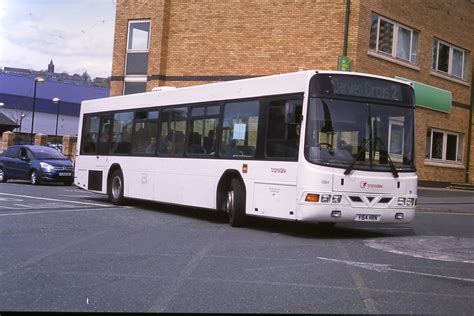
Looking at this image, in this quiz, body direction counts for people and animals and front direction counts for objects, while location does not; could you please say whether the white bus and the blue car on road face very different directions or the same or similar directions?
same or similar directions

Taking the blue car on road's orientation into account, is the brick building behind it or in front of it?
in front

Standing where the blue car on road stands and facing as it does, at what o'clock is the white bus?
The white bus is roughly at 1 o'clock from the blue car on road.

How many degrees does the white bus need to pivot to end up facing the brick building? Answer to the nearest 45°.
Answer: approximately 135° to its left

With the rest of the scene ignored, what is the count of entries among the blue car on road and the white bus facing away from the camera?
0

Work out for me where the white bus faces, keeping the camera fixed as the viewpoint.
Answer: facing the viewer and to the right of the viewer

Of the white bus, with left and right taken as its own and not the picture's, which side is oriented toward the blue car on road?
back

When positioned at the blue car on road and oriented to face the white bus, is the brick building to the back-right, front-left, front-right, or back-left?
front-left

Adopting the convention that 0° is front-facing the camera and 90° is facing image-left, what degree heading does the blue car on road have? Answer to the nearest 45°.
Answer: approximately 315°
